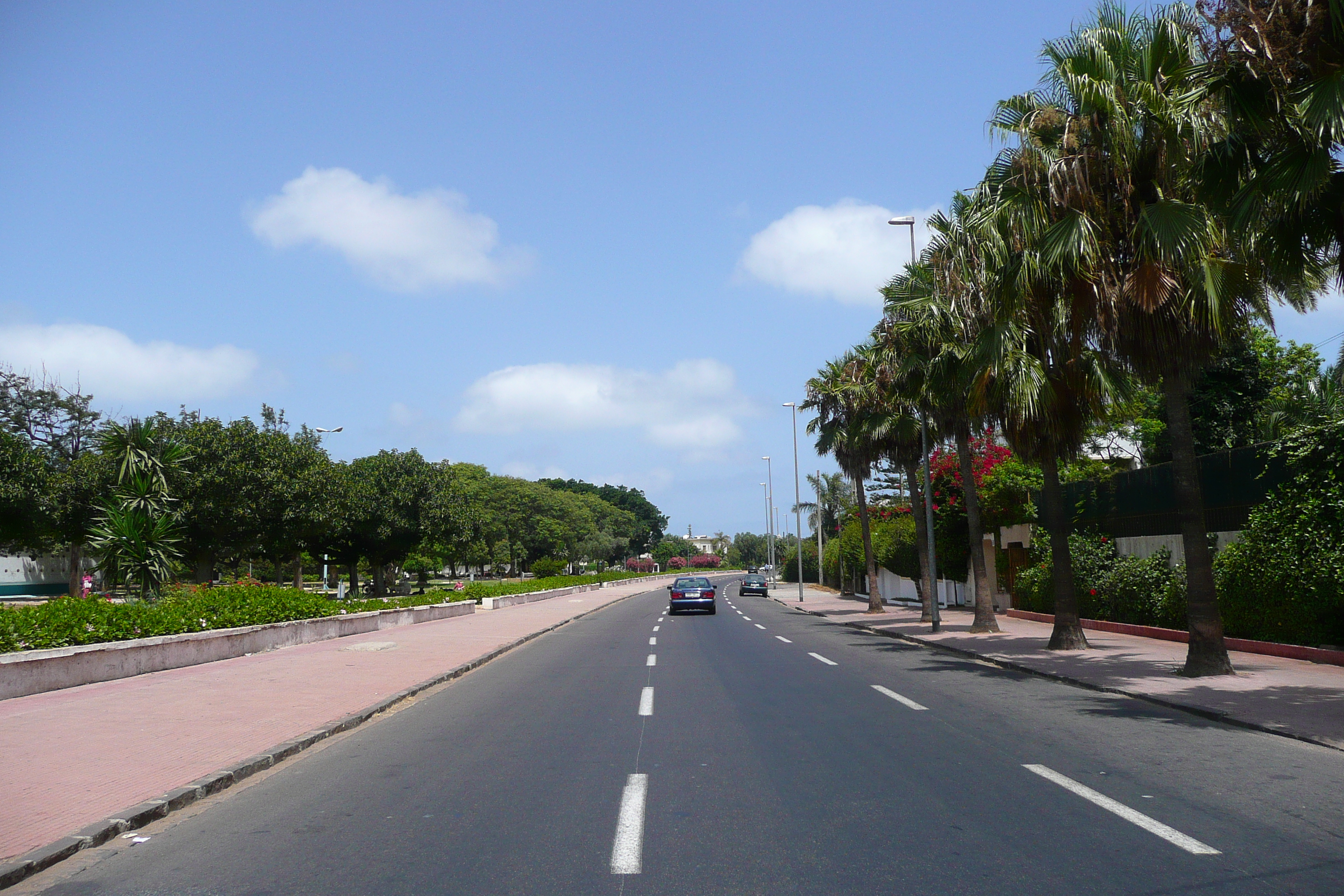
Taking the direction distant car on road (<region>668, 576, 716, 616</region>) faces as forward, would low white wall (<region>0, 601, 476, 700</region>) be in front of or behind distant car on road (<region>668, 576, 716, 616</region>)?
behind

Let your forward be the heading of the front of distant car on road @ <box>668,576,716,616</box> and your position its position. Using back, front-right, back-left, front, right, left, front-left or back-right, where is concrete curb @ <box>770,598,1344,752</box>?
back

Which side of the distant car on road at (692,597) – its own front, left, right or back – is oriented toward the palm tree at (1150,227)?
back

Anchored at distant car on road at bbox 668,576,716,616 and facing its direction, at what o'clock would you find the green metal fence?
The green metal fence is roughly at 5 o'clock from the distant car on road.

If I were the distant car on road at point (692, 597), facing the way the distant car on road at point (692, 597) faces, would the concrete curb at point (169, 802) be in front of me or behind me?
behind

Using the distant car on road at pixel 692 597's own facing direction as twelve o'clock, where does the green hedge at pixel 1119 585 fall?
The green hedge is roughly at 5 o'clock from the distant car on road.

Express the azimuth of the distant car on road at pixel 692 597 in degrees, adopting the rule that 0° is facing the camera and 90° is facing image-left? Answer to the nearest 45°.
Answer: approximately 180°
